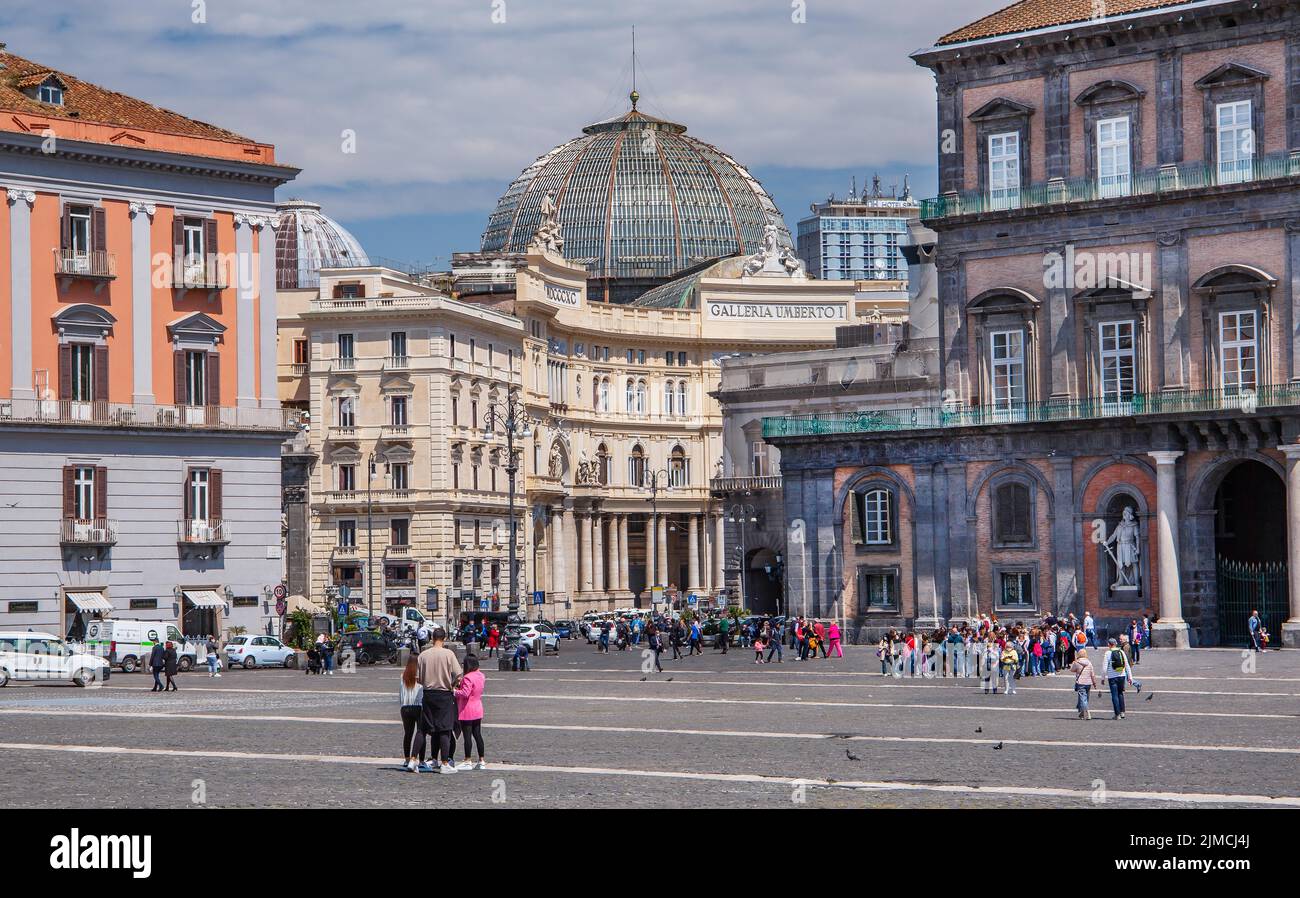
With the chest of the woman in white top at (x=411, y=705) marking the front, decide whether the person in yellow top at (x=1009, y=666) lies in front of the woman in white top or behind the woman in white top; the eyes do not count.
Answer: in front

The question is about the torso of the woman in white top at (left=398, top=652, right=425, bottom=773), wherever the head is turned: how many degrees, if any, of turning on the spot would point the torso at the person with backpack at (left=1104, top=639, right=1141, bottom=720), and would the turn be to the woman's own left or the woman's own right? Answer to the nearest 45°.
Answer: approximately 45° to the woman's own right

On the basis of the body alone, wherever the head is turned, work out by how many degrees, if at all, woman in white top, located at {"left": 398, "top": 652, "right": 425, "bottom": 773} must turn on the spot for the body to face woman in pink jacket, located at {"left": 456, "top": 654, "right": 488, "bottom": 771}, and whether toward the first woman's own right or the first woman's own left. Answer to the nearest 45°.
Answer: approximately 45° to the first woman's own right

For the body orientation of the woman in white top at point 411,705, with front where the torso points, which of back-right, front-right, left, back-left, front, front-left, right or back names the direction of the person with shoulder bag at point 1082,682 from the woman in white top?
front-right

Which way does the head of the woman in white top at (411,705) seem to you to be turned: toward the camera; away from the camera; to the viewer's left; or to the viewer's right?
away from the camera

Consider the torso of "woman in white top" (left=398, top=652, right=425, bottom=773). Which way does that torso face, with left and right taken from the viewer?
facing away from the viewer
